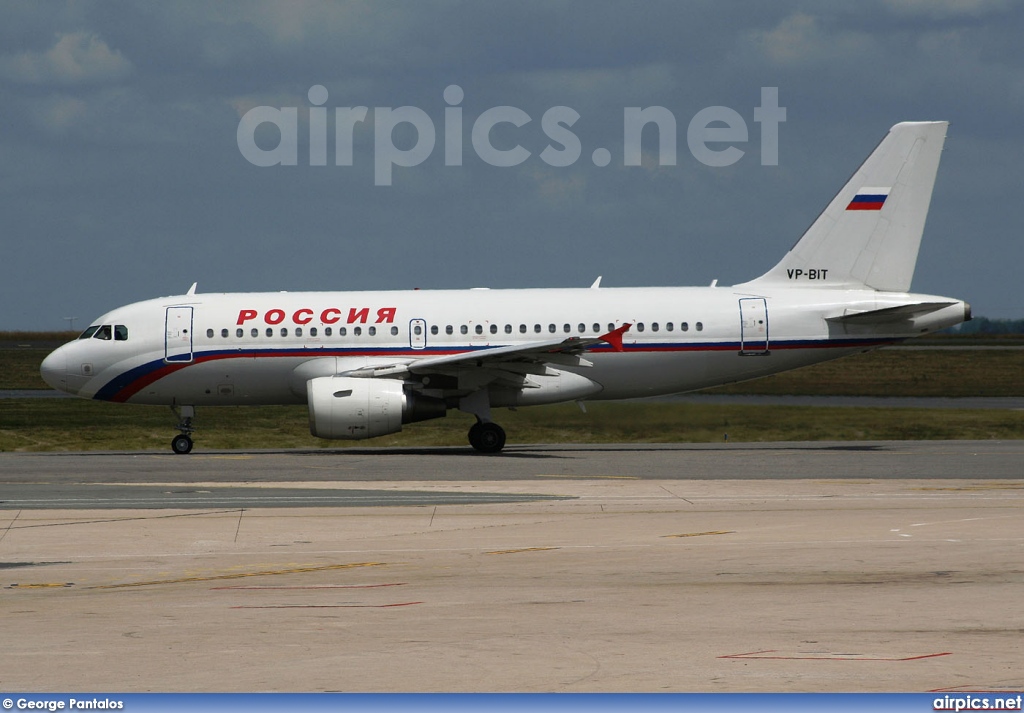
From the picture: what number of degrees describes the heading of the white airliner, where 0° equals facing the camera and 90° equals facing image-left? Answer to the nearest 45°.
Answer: approximately 90°
